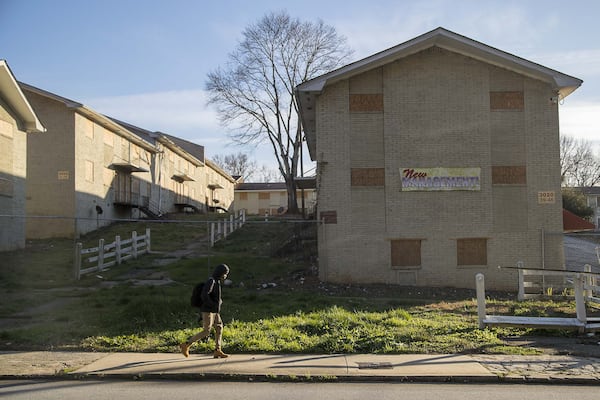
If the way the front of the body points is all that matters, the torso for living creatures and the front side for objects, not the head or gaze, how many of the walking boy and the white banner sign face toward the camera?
1

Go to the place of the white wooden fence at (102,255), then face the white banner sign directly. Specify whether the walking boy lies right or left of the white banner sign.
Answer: right

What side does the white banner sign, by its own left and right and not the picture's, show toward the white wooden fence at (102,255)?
right

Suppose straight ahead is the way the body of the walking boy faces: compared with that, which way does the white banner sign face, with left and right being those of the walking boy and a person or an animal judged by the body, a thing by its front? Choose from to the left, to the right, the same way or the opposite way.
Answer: to the right

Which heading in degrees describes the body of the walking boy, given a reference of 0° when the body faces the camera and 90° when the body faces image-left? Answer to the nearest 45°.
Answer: approximately 270°

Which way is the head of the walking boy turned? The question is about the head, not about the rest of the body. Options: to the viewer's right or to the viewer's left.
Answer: to the viewer's right

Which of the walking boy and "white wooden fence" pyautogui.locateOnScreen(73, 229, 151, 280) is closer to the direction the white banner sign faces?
the walking boy

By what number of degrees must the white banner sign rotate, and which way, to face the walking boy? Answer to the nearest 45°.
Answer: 0° — it already faces them

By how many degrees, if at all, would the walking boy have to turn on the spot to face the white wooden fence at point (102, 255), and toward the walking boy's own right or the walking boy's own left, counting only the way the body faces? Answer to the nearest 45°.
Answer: approximately 90° to the walking boy's own left
